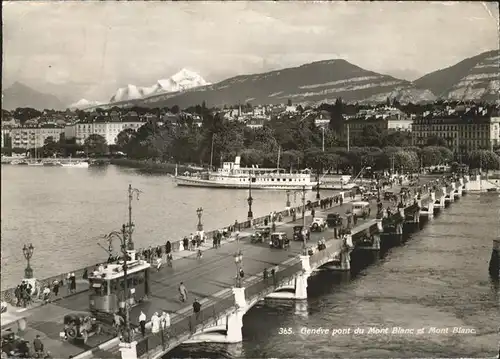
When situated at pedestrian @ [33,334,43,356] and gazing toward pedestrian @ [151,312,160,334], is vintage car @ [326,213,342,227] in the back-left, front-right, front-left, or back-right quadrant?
front-left

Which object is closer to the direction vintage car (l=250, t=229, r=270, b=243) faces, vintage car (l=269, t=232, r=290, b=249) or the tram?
the tram

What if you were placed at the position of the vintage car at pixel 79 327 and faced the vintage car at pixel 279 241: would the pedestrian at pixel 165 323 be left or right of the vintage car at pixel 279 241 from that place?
right

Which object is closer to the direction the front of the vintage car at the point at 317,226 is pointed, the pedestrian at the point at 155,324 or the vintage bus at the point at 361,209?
the pedestrian

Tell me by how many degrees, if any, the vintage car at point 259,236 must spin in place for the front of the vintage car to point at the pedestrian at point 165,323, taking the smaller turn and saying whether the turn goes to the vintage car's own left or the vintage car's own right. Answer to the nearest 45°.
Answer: approximately 45° to the vintage car's own left

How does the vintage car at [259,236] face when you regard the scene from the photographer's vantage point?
facing the viewer and to the left of the viewer

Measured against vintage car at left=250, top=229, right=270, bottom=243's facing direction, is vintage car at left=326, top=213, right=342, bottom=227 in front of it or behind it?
behind
